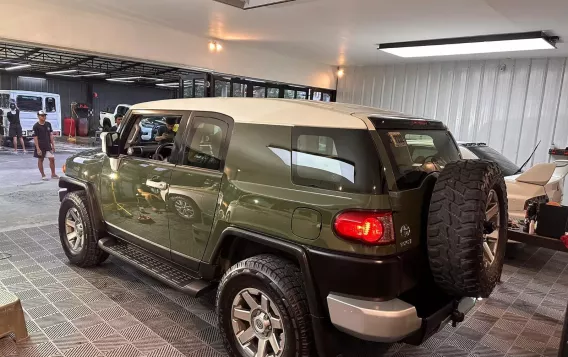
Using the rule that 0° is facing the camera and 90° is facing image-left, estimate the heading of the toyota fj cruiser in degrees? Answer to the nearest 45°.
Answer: approximately 135°

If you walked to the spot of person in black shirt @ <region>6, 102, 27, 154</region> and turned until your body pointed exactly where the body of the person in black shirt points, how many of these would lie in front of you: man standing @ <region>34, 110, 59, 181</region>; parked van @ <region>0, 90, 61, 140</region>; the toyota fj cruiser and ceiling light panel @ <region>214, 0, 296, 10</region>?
3

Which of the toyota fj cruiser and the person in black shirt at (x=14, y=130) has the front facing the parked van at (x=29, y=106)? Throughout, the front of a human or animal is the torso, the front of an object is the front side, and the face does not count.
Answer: the toyota fj cruiser

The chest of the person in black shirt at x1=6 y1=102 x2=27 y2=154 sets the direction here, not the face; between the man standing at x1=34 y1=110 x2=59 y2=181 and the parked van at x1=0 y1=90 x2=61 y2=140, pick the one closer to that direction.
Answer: the man standing

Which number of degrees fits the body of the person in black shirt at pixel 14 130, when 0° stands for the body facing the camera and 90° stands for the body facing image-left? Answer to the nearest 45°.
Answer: approximately 0°

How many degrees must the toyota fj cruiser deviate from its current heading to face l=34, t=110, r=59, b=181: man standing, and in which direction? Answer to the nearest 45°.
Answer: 0° — it already faces them

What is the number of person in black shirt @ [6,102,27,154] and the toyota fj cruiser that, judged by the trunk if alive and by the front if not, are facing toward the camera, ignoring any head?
1

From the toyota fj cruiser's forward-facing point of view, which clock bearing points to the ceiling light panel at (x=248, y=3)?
The ceiling light panel is roughly at 1 o'clock from the toyota fj cruiser.
